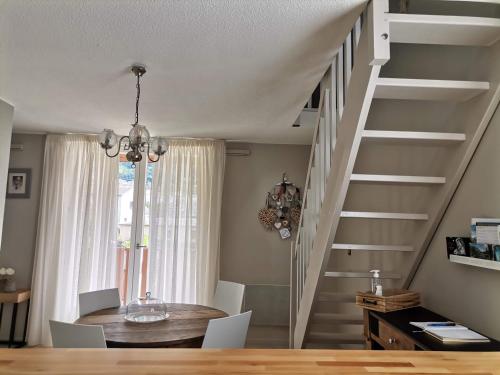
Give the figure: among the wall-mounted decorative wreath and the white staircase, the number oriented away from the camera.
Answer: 1

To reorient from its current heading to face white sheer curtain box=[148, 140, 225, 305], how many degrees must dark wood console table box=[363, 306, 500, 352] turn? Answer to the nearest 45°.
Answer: approximately 90° to its right

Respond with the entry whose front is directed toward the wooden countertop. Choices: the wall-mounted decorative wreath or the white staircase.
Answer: the wall-mounted decorative wreath

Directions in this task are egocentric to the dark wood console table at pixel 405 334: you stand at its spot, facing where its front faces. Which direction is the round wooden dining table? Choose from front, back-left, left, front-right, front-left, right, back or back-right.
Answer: front-right

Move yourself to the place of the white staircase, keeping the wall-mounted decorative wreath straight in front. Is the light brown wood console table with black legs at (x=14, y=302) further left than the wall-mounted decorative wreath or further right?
left

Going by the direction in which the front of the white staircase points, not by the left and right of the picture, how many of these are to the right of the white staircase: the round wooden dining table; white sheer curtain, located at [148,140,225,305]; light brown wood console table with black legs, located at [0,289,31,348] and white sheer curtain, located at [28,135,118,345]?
0

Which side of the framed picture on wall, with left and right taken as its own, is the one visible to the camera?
front

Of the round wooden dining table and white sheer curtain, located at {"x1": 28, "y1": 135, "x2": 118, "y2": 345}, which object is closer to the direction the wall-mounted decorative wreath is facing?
the round wooden dining table

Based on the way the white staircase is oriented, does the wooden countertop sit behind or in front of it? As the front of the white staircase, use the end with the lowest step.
behind

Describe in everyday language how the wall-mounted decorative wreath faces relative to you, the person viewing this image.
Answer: facing the viewer

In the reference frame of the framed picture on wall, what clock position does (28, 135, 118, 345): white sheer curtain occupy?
The white sheer curtain is roughly at 10 o'clock from the framed picture on wall.

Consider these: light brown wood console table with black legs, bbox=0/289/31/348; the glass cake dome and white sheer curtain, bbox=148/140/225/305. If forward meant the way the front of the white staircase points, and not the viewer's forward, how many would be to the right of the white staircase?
0

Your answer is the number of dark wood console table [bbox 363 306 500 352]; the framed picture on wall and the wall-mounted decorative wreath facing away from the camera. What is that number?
0

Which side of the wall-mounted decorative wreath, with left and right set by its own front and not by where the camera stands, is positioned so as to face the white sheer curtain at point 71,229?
right

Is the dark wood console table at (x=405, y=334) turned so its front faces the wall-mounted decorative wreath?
no

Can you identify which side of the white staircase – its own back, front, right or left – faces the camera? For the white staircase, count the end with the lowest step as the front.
back
